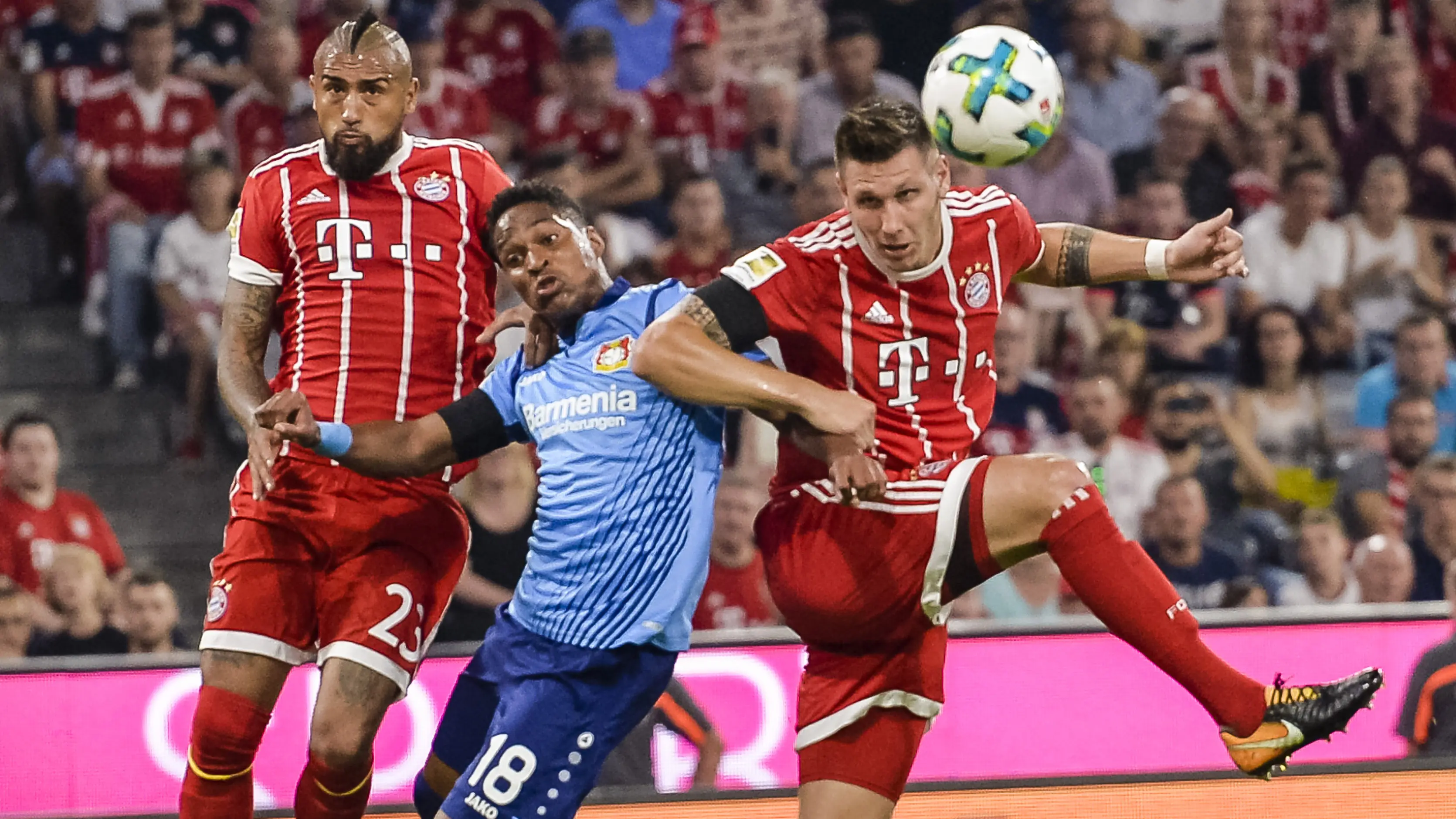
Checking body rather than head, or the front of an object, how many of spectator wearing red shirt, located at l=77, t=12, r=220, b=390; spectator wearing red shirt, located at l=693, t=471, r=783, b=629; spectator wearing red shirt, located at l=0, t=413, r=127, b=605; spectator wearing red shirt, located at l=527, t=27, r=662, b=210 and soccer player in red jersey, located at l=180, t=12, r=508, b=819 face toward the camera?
5

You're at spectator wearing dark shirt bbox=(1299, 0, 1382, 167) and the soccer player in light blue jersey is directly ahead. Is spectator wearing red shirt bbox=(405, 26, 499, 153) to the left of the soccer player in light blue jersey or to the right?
right

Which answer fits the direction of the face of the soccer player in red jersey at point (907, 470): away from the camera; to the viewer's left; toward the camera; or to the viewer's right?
toward the camera

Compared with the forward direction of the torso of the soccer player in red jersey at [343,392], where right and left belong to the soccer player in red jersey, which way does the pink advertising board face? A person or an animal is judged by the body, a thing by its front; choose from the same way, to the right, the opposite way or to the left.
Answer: the same way

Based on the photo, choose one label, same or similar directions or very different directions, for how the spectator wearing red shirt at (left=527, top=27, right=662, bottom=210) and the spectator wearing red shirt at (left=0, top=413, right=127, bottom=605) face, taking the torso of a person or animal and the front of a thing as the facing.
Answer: same or similar directions

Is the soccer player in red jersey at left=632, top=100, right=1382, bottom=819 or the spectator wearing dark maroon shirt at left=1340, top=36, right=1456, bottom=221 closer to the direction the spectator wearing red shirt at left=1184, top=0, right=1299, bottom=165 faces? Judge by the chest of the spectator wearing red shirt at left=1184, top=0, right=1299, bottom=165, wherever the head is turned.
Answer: the soccer player in red jersey

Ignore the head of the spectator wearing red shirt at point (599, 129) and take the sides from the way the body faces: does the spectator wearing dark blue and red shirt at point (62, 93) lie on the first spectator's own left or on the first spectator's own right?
on the first spectator's own right

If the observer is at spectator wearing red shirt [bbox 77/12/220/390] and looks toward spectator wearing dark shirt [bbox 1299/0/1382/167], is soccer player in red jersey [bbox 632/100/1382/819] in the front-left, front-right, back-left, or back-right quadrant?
front-right

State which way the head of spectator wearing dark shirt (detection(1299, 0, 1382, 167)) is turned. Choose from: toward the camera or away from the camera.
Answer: toward the camera

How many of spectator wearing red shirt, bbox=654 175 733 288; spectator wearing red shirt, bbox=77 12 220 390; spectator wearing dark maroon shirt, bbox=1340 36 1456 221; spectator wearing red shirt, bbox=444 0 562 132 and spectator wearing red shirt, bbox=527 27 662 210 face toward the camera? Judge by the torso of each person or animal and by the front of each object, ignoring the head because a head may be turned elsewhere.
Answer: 5

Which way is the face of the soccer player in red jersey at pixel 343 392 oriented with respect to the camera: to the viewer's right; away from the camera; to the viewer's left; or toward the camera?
toward the camera

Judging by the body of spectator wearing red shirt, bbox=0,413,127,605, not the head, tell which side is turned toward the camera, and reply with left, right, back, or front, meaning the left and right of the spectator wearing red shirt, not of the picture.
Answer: front

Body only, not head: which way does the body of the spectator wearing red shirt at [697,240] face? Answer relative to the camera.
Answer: toward the camera

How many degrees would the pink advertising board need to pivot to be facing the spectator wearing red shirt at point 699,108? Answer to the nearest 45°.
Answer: approximately 180°

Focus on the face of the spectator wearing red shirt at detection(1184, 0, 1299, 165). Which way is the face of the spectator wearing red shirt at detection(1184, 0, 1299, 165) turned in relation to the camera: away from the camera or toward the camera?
toward the camera

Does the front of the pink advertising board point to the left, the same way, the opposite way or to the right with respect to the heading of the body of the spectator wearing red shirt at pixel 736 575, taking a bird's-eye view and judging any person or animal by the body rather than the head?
the same way

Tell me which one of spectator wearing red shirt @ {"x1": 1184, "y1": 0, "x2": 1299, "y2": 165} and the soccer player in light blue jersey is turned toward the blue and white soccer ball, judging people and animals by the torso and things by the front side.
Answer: the spectator wearing red shirt

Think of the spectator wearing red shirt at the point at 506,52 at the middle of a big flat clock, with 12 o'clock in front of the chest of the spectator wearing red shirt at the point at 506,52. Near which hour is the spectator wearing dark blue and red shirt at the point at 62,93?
the spectator wearing dark blue and red shirt at the point at 62,93 is roughly at 3 o'clock from the spectator wearing red shirt at the point at 506,52.

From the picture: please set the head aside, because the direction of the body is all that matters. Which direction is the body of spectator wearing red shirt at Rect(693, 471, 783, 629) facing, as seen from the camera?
toward the camera

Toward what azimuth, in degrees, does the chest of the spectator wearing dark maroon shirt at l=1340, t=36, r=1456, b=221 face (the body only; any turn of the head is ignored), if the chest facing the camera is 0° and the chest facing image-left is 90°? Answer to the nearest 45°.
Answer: approximately 0°
